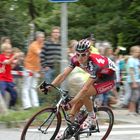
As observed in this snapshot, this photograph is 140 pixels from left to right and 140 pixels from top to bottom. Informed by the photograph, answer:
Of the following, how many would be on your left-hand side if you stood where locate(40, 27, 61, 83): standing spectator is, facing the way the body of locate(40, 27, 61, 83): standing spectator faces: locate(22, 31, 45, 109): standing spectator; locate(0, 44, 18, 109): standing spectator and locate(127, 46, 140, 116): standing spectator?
1

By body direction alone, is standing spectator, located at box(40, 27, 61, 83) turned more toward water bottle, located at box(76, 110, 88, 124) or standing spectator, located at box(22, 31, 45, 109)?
the water bottle

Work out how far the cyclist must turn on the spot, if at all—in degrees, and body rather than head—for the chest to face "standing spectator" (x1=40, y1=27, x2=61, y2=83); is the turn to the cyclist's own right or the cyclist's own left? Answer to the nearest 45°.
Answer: approximately 135° to the cyclist's own right

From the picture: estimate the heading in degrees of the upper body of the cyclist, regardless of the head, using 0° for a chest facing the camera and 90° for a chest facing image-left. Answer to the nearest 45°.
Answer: approximately 45°

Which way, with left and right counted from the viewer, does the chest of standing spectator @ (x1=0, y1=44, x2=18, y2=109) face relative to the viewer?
facing the viewer and to the right of the viewer

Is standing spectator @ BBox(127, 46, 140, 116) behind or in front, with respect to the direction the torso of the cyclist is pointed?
behind

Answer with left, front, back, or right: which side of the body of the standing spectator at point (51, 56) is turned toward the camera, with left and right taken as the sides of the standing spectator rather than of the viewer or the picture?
front

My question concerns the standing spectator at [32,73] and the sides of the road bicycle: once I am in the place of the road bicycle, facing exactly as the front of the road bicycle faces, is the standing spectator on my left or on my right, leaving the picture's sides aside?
on my right

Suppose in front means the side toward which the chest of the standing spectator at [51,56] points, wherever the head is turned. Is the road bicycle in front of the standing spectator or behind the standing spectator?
in front
